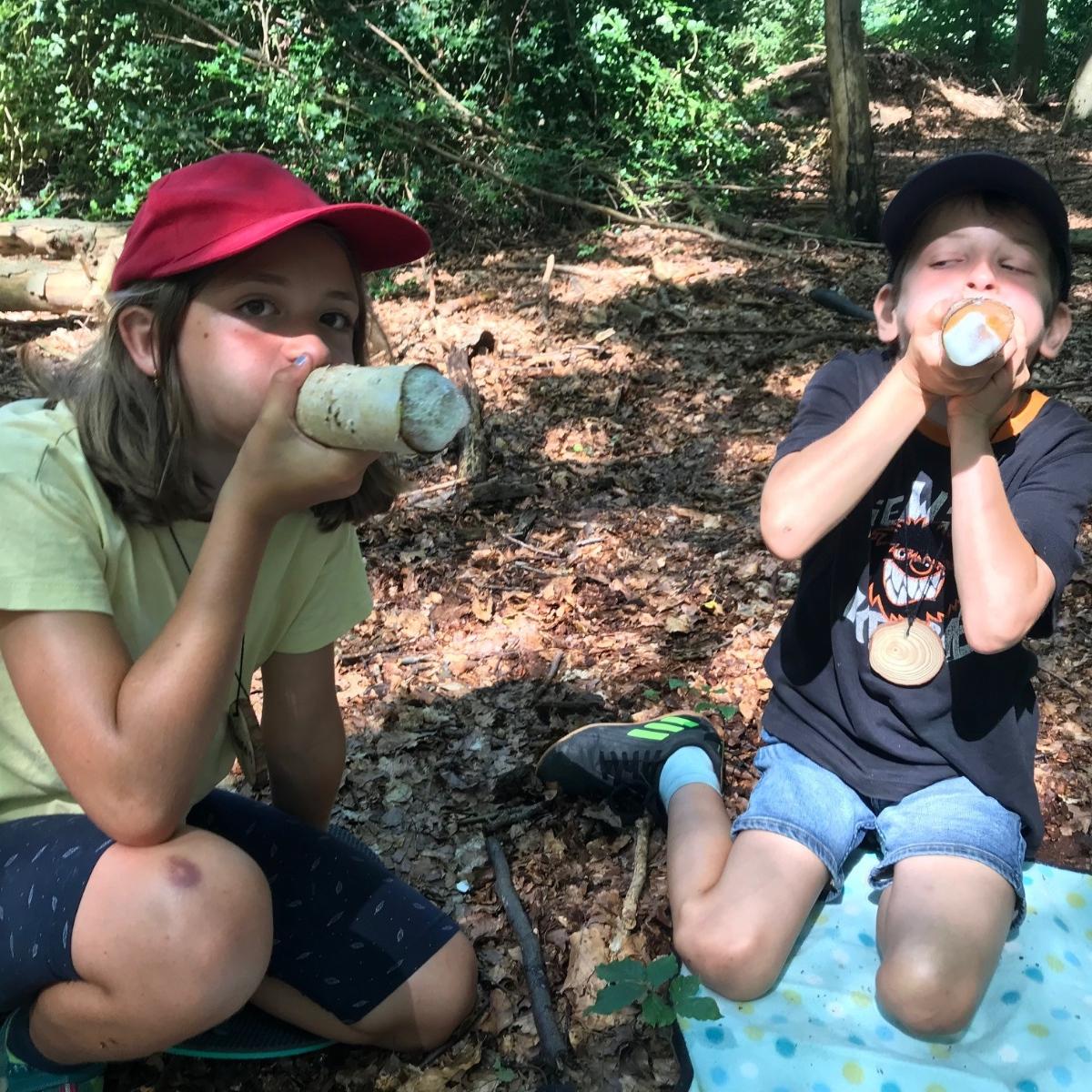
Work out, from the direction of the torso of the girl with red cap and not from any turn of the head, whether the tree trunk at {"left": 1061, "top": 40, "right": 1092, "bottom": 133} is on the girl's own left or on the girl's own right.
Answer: on the girl's own left

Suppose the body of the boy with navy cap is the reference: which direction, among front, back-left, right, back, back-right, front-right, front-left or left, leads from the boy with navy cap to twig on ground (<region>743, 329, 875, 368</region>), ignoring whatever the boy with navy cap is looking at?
back

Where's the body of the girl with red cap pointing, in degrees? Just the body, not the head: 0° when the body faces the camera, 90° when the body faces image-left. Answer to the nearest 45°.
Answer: approximately 315°

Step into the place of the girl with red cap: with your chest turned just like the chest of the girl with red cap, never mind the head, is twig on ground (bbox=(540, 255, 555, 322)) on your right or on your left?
on your left

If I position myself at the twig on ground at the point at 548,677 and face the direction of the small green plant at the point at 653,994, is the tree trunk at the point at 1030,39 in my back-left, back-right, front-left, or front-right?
back-left

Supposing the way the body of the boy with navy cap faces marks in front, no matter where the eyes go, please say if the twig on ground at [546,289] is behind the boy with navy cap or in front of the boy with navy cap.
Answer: behind

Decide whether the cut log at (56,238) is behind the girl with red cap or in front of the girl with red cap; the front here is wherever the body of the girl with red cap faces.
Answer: behind

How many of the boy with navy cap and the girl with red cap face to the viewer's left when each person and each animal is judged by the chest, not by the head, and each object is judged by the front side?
0

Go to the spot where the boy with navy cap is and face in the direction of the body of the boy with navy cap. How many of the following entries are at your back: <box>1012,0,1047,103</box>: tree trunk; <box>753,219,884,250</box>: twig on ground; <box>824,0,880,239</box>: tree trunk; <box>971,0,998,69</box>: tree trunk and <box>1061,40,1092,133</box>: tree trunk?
5

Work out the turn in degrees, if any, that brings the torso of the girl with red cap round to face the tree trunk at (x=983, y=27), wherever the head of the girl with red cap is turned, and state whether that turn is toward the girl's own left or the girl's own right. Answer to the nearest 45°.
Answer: approximately 90° to the girl's own left

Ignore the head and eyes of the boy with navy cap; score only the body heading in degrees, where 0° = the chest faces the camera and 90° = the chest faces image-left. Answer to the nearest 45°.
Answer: approximately 0°
